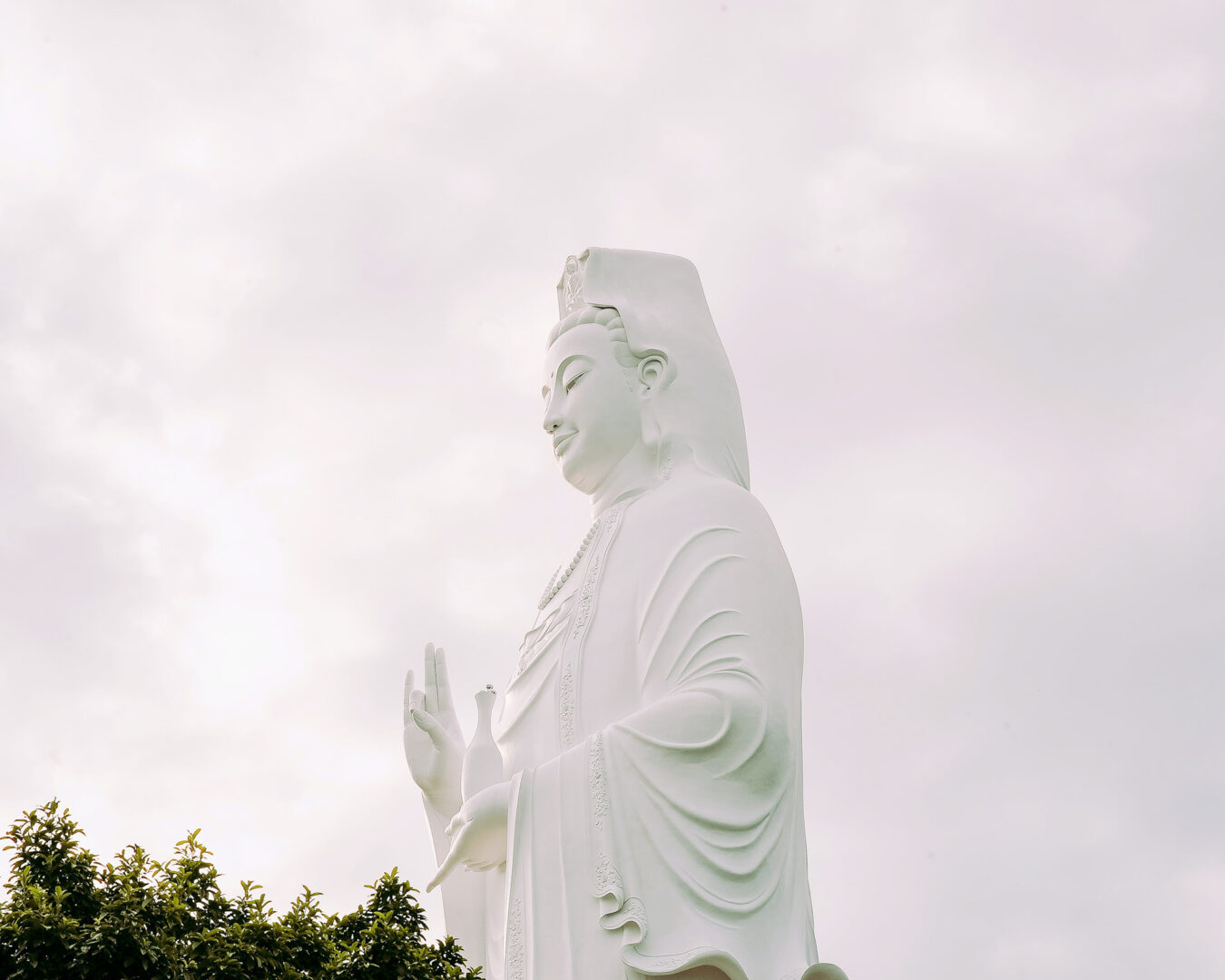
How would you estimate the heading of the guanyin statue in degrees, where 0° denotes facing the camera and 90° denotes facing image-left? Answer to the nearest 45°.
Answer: approximately 45°
